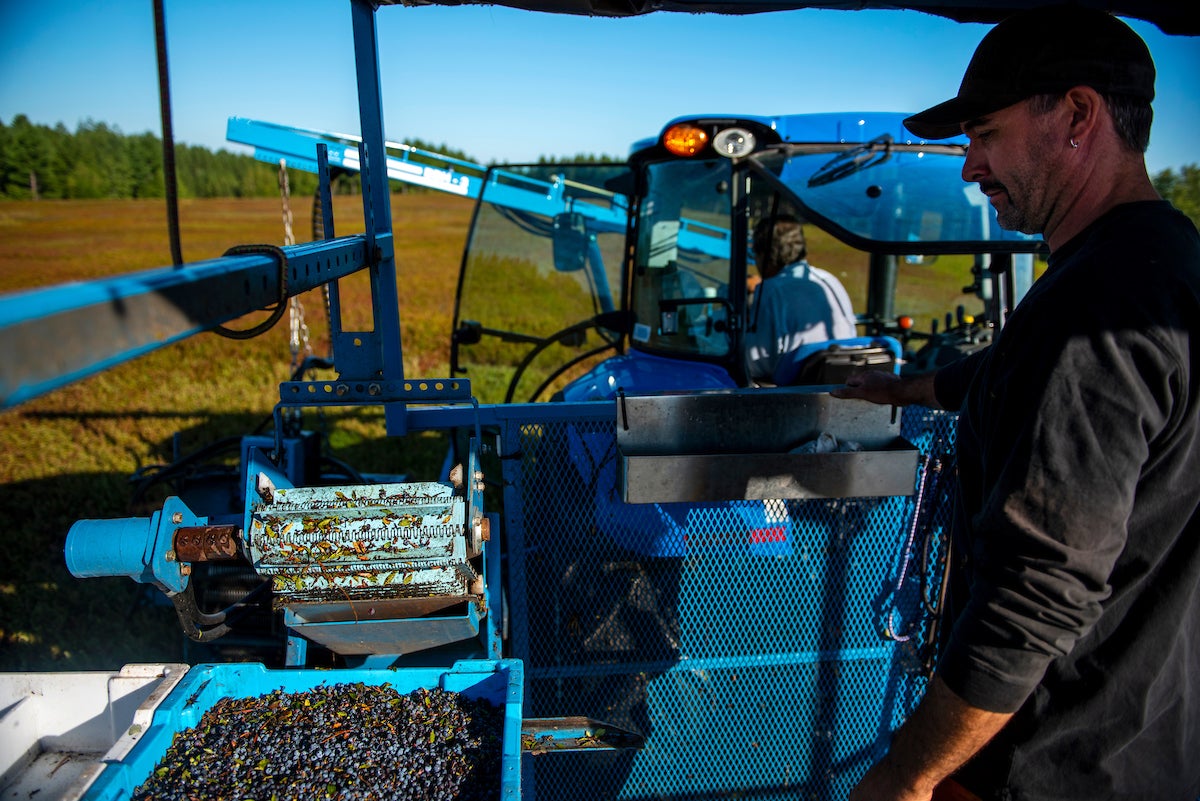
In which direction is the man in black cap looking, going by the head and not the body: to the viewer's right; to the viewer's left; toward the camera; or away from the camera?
to the viewer's left

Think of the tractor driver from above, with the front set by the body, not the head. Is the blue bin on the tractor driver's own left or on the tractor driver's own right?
on the tractor driver's own left

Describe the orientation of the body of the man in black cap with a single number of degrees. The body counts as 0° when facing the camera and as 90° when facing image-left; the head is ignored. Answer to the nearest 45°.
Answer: approximately 90°

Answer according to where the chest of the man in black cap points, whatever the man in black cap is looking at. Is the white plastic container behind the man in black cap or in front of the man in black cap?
in front

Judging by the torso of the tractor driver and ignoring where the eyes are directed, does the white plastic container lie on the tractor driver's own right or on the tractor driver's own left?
on the tractor driver's own left

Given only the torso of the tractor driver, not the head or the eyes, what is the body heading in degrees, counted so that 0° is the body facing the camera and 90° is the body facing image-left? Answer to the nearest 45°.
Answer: approximately 135°

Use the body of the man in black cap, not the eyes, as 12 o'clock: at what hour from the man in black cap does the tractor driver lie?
The tractor driver is roughly at 2 o'clock from the man in black cap.
